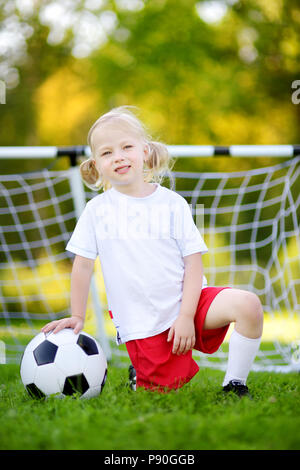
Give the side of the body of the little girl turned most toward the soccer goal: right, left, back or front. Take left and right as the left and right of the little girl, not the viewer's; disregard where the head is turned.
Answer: back

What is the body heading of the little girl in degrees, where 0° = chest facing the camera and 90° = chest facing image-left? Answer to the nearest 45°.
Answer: approximately 0°

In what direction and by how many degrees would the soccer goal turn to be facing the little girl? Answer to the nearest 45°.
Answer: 0° — it already faces them

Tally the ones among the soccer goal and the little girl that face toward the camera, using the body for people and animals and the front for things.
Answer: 2

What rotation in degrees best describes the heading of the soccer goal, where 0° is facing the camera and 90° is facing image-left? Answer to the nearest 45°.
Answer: approximately 0°
